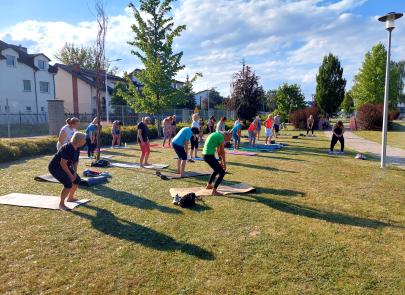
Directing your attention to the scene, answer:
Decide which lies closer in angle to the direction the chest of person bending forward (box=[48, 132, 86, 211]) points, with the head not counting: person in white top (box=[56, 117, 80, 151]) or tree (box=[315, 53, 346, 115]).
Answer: the tree

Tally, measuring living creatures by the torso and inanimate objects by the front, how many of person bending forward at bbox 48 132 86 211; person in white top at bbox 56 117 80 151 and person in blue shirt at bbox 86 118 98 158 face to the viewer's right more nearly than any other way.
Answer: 3

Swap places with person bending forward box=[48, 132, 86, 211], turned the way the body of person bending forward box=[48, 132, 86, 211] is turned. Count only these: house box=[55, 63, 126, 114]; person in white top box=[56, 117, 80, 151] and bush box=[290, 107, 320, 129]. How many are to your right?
0

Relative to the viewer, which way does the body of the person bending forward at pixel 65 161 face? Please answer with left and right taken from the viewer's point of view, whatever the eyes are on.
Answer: facing to the right of the viewer

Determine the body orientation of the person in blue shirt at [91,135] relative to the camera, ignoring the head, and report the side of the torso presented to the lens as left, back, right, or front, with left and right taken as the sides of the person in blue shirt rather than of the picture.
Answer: right

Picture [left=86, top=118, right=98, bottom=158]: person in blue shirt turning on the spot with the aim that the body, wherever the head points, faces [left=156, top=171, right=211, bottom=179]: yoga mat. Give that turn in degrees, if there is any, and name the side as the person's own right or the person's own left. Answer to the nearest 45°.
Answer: approximately 45° to the person's own right

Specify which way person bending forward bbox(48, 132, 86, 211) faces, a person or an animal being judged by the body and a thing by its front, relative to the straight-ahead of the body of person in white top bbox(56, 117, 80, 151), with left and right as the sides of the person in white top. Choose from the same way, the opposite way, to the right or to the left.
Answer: the same way

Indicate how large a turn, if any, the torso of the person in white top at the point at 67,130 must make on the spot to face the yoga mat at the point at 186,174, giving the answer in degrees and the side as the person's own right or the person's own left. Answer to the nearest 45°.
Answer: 0° — they already face it

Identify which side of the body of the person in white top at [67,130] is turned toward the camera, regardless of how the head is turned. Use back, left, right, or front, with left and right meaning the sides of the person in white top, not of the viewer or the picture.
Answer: right

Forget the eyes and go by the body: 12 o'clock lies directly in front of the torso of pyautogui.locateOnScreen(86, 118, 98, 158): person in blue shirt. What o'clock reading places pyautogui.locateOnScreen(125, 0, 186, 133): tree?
The tree is roughly at 10 o'clock from the person in blue shirt.

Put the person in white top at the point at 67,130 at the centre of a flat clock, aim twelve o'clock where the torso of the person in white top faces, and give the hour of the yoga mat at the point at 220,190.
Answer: The yoga mat is roughly at 1 o'clock from the person in white top.

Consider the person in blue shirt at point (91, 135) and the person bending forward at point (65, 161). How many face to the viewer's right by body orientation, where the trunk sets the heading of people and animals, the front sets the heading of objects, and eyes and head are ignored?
2

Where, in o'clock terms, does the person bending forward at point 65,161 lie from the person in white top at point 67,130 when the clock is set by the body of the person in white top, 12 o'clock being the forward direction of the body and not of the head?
The person bending forward is roughly at 3 o'clock from the person in white top.

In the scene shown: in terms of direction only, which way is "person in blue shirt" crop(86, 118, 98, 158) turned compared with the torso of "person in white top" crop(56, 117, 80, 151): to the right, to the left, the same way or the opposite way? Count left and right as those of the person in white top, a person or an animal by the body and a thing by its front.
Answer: the same way

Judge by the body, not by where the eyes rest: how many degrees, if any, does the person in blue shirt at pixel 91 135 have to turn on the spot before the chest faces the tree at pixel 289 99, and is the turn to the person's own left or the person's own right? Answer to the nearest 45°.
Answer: approximately 45° to the person's own left

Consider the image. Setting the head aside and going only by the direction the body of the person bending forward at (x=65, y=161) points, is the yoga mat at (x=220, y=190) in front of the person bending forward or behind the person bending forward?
in front
